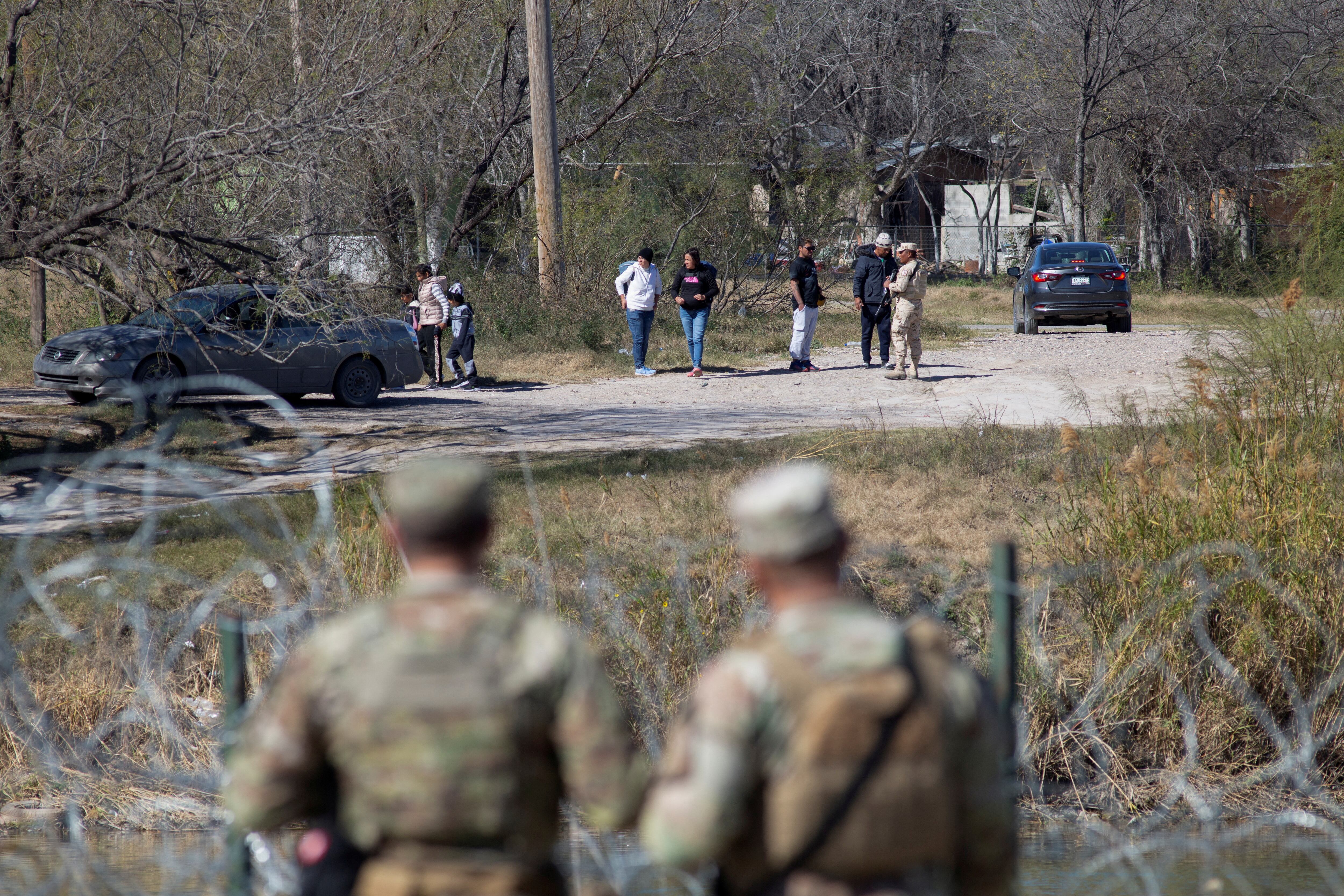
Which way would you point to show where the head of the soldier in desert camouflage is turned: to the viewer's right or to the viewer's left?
to the viewer's left

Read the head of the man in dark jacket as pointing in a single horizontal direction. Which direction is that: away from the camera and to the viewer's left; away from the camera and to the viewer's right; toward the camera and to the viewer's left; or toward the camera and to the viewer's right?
toward the camera and to the viewer's right

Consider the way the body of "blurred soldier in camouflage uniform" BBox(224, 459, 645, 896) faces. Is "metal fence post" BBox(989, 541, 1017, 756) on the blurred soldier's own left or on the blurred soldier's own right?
on the blurred soldier's own right

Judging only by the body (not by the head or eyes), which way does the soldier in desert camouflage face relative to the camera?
to the viewer's left

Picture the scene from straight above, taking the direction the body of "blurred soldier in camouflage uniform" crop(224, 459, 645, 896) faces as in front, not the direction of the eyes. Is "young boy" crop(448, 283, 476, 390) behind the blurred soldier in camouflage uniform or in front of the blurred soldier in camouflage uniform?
in front

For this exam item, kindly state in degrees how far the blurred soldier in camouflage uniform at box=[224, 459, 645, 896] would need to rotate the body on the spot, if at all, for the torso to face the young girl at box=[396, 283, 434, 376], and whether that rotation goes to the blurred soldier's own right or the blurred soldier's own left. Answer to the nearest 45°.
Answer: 0° — they already face them

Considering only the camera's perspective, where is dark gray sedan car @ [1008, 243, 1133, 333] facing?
facing away from the viewer

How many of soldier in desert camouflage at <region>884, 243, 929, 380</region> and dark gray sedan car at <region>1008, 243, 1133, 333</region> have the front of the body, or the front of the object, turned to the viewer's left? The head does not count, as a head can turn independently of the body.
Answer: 1

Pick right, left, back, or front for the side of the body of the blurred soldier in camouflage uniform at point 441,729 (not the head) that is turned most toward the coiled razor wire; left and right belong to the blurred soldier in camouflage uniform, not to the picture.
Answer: front

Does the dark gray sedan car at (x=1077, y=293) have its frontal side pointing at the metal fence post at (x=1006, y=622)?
no

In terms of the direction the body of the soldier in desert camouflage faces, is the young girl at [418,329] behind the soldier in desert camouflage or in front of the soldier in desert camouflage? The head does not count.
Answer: in front

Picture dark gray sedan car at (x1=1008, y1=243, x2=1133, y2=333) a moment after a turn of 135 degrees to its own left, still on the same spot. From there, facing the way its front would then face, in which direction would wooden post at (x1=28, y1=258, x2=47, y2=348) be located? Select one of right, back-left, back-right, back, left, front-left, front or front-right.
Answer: front

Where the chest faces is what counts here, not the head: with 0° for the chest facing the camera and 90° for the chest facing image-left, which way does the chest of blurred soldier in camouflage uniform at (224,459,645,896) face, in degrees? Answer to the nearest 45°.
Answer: approximately 180°

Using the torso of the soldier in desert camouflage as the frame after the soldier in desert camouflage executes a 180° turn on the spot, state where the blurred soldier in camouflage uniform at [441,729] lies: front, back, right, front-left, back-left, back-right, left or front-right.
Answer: right

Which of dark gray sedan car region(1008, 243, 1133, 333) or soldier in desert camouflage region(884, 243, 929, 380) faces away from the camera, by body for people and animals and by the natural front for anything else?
the dark gray sedan car

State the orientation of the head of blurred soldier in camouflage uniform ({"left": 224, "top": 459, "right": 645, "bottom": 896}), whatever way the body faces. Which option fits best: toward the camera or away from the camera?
away from the camera

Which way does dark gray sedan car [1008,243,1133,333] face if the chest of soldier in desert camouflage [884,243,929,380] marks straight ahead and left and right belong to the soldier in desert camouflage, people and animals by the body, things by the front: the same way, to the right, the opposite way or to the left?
to the right
